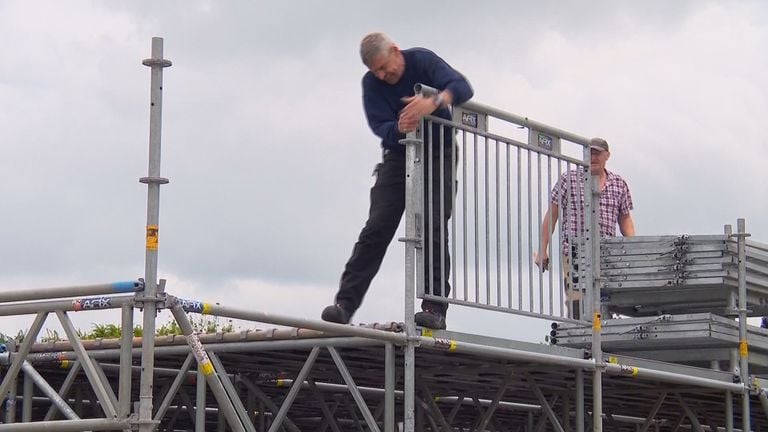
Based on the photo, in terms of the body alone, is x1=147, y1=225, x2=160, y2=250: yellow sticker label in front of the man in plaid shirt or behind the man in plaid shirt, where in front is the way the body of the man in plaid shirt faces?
in front

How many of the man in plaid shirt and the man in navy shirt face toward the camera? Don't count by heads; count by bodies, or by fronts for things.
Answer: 2

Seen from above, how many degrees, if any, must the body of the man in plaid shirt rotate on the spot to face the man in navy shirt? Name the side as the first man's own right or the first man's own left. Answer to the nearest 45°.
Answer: approximately 45° to the first man's own right

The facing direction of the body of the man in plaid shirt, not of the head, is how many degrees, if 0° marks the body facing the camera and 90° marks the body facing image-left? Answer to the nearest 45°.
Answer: approximately 0°
